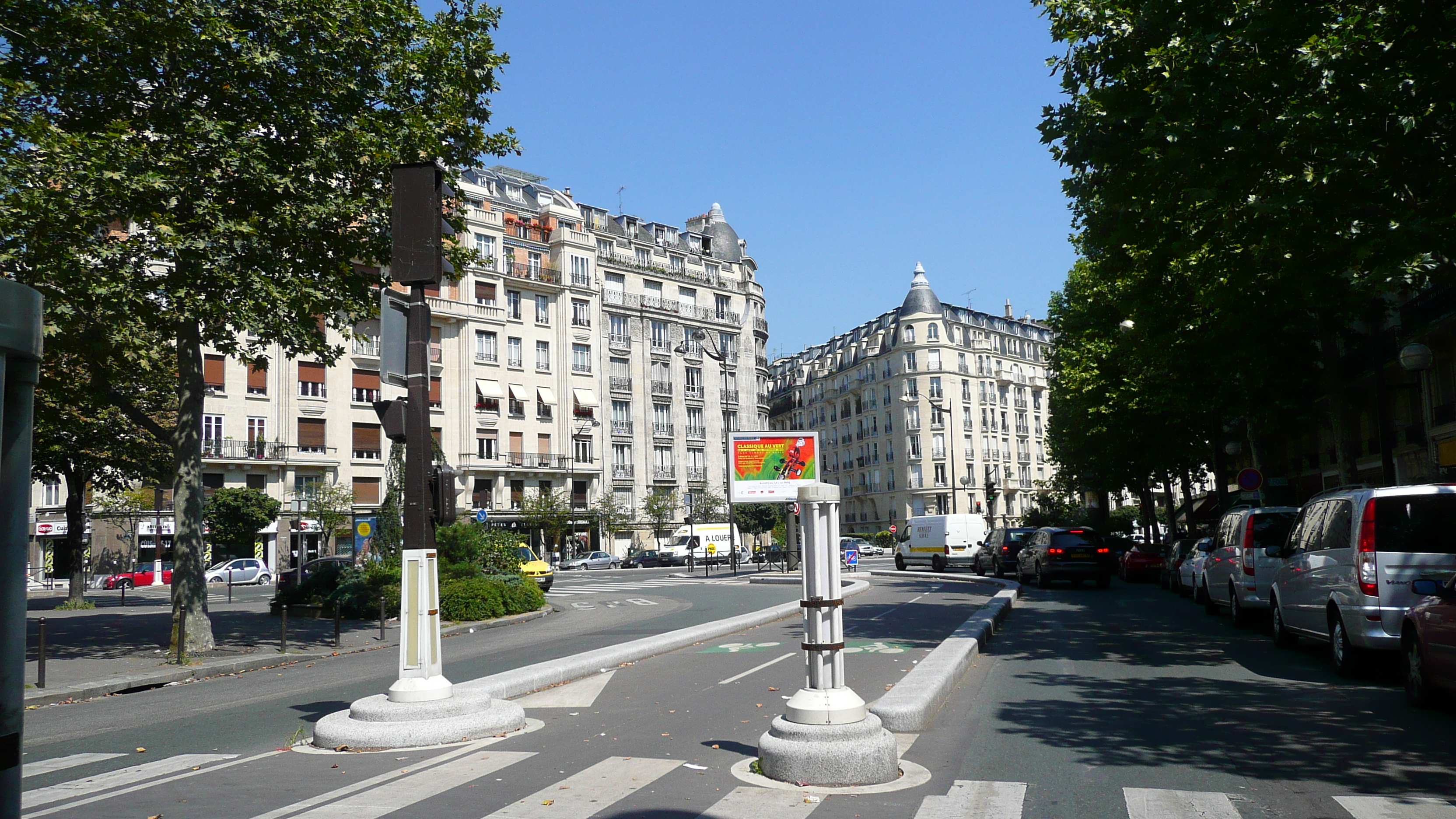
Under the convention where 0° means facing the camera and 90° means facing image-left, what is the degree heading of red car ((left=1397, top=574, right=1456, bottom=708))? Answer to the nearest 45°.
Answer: approximately 135°

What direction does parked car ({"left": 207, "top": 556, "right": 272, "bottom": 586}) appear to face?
to the viewer's left

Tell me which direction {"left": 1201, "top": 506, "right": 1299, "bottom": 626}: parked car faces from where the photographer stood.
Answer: facing away from the viewer and to the left of the viewer

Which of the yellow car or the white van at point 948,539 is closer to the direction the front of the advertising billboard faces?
the yellow car

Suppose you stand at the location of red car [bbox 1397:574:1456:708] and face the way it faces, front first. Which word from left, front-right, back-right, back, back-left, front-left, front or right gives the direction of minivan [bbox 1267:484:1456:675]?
front-right

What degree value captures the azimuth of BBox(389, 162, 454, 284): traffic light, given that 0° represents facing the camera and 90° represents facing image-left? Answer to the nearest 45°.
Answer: approximately 225°

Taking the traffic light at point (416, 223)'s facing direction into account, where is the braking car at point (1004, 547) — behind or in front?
in front

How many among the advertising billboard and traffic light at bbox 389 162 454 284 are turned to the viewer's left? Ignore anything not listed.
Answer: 0

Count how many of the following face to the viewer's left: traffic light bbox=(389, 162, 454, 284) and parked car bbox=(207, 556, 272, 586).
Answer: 1

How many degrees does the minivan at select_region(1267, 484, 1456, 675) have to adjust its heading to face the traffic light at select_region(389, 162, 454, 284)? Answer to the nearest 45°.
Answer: approximately 90° to its left

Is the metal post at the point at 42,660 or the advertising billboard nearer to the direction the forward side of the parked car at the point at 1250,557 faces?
the advertising billboard

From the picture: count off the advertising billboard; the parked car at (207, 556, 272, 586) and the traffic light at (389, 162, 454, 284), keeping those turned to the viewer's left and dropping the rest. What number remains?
1

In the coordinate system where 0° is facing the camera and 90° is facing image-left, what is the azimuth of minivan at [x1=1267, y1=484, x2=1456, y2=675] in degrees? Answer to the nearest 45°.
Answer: approximately 135°

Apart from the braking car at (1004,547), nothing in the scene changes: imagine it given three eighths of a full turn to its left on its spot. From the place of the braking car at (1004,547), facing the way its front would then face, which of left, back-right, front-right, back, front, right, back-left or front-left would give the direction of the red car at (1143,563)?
left

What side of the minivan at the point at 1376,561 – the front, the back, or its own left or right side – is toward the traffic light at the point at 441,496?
left

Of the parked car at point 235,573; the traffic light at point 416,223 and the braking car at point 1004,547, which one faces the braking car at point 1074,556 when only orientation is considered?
the traffic light

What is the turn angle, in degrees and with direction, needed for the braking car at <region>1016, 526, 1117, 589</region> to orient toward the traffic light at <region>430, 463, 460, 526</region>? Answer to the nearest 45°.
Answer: approximately 135° to its left

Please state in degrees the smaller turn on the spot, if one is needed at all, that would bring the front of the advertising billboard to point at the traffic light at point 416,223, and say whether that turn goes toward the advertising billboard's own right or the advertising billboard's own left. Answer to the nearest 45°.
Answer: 0° — it already faces it
